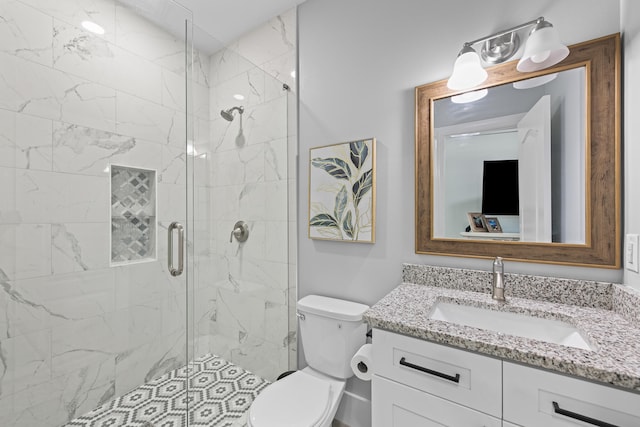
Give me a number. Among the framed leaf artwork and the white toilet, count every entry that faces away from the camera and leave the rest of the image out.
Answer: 0

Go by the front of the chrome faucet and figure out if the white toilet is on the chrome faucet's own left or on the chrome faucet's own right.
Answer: on the chrome faucet's own right

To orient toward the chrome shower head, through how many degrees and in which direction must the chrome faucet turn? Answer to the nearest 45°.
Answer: approximately 90° to its right

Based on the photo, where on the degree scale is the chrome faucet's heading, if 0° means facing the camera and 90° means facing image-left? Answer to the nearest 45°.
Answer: approximately 0°

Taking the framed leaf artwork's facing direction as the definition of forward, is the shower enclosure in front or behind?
in front

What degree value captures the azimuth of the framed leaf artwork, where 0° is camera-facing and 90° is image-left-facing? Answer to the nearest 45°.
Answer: approximately 45°

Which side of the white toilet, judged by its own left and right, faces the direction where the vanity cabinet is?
left

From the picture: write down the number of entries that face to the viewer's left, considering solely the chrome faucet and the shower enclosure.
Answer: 0

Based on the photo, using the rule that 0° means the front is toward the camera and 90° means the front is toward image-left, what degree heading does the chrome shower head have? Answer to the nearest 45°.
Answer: approximately 45°

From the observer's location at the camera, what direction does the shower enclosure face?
facing the viewer and to the right of the viewer
